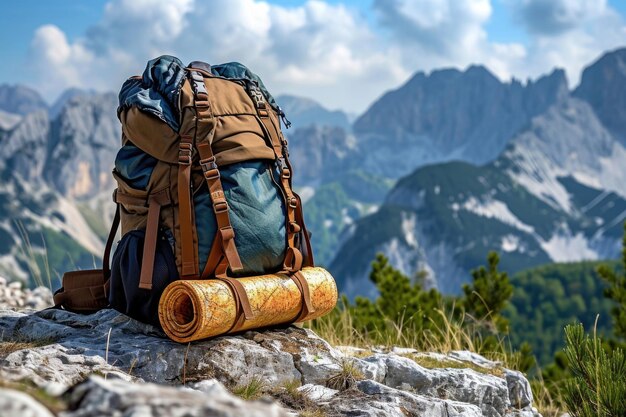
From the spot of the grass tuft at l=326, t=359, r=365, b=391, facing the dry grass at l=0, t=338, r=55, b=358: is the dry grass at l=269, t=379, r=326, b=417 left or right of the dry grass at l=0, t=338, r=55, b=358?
left

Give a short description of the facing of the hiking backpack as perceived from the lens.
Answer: facing the viewer and to the right of the viewer

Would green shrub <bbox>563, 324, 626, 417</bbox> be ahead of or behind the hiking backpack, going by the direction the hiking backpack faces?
ahead

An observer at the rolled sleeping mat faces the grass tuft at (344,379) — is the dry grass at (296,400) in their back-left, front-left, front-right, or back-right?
front-right

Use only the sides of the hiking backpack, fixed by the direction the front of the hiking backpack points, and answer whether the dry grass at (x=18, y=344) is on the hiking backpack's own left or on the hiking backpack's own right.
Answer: on the hiking backpack's own right
